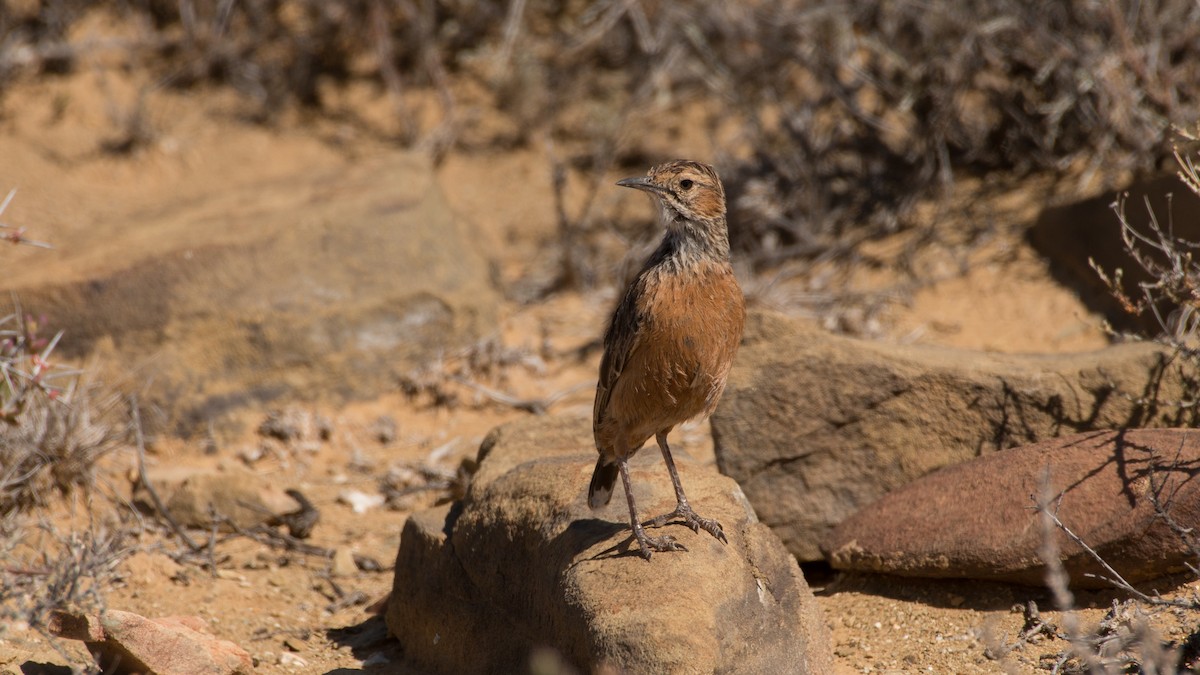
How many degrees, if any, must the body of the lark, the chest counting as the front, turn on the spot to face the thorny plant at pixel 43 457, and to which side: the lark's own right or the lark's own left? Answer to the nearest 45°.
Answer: approximately 135° to the lark's own right

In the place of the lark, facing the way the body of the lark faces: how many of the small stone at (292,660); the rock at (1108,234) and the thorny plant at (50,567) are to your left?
1

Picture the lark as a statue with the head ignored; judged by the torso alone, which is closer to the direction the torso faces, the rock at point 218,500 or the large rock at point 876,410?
the large rock

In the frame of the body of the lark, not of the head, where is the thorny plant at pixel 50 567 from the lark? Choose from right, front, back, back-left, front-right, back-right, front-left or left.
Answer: back-right

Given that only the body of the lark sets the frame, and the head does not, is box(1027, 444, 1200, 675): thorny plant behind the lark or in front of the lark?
in front

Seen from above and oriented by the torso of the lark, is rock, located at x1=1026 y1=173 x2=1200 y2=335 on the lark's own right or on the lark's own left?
on the lark's own left

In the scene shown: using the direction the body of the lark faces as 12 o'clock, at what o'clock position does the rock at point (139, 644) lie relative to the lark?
The rock is roughly at 4 o'clock from the lark.

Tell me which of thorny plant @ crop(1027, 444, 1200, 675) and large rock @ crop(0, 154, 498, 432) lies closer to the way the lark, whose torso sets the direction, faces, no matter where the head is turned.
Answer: the thorny plant
